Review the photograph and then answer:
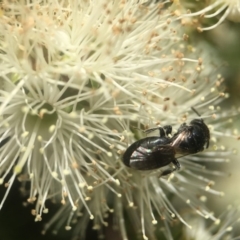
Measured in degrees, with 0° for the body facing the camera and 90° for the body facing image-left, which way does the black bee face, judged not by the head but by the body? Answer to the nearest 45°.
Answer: approximately 270°
